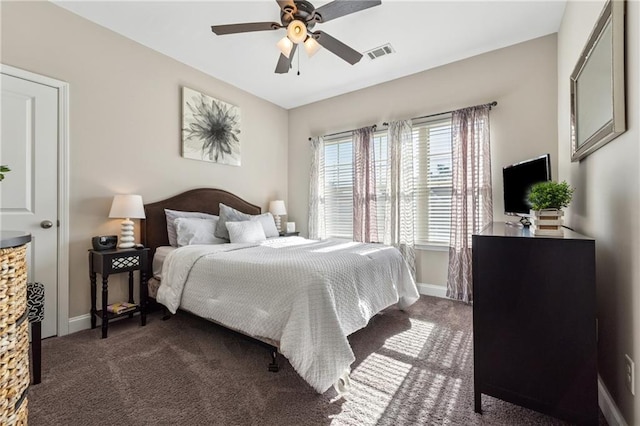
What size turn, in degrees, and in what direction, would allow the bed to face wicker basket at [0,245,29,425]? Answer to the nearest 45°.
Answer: approximately 90° to its right

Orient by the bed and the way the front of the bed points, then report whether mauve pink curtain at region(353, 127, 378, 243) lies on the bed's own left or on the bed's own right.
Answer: on the bed's own left

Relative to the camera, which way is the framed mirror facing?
to the viewer's left

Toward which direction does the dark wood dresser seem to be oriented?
to the viewer's left

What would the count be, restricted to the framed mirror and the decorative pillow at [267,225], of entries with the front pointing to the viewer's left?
1

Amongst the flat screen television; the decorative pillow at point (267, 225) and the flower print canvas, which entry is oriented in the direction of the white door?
the flat screen television

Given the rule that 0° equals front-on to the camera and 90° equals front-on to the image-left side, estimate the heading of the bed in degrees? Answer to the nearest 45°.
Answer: approximately 315°

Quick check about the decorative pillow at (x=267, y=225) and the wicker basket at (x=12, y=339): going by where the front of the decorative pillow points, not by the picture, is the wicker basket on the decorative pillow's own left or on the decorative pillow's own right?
on the decorative pillow's own right

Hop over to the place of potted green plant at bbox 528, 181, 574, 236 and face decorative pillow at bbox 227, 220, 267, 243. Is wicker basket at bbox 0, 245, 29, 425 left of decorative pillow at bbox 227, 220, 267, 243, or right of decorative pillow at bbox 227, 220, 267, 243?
left
